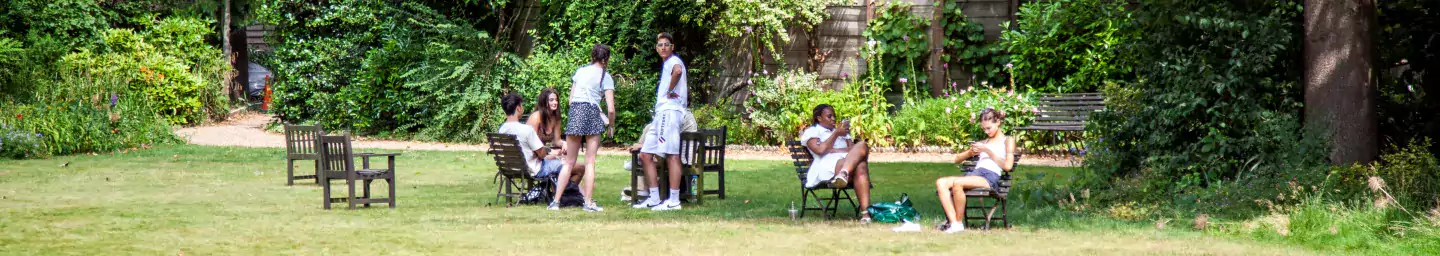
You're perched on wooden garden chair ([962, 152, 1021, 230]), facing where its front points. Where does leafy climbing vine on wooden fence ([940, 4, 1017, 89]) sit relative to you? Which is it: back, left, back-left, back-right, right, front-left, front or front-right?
right

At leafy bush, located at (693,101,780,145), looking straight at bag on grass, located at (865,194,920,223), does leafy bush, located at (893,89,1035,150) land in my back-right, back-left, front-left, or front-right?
front-left

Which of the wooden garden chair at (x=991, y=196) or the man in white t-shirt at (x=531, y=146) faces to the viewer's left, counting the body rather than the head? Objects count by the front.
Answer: the wooden garden chair

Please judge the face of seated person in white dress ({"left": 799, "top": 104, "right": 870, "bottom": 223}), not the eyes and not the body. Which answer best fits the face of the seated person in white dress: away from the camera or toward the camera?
toward the camera

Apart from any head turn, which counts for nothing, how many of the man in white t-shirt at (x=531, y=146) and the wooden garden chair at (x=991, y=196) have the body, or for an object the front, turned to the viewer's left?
1

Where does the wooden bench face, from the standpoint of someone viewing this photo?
facing the viewer and to the left of the viewer

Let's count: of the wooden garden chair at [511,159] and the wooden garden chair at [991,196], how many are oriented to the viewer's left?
1

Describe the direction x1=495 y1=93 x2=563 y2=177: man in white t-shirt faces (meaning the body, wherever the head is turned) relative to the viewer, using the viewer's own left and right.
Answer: facing away from the viewer and to the right of the viewer

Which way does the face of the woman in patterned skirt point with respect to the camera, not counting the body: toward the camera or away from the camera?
away from the camera

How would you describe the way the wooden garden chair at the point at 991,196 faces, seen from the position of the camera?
facing to the left of the viewer

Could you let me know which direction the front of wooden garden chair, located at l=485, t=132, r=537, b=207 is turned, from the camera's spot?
facing away from the viewer and to the right of the viewer
